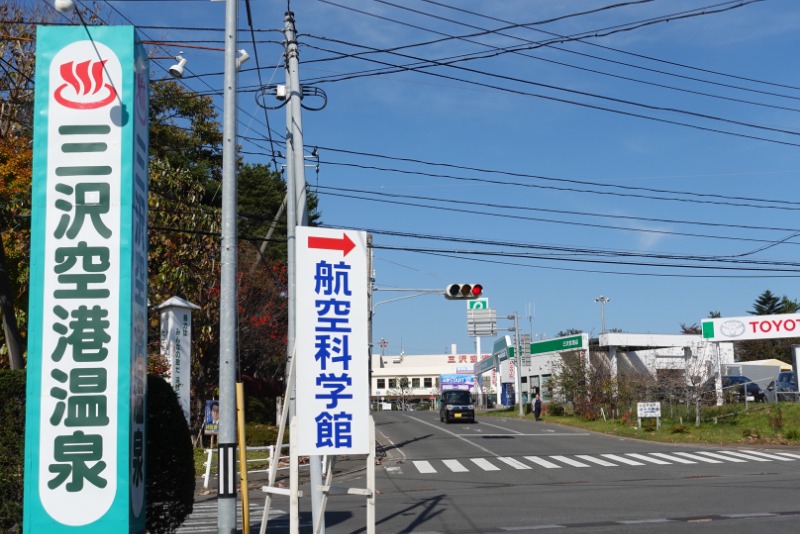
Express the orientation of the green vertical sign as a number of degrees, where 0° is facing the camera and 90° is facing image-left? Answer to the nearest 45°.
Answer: approximately 0°

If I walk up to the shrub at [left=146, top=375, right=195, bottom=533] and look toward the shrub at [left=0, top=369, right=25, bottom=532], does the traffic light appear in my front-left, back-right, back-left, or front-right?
back-right

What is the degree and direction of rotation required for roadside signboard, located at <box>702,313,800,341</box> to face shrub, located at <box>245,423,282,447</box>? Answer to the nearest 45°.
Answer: approximately 45° to its right

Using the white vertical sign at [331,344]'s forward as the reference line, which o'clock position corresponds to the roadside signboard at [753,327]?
The roadside signboard is roughly at 7 o'clock from the white vertical sign.

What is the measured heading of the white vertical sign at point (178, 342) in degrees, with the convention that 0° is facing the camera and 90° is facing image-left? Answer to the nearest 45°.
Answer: approximately 315°

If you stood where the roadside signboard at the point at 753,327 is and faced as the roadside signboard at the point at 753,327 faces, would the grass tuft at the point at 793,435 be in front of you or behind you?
in front

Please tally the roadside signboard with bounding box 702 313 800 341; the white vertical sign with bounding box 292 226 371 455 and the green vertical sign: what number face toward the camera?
3

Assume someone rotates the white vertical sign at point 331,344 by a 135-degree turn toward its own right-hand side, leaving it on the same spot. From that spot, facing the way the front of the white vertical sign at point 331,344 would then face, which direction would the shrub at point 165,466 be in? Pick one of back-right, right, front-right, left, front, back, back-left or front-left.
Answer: front-left

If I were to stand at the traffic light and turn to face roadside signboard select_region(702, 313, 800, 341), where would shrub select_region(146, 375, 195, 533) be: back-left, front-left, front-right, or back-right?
back-right
